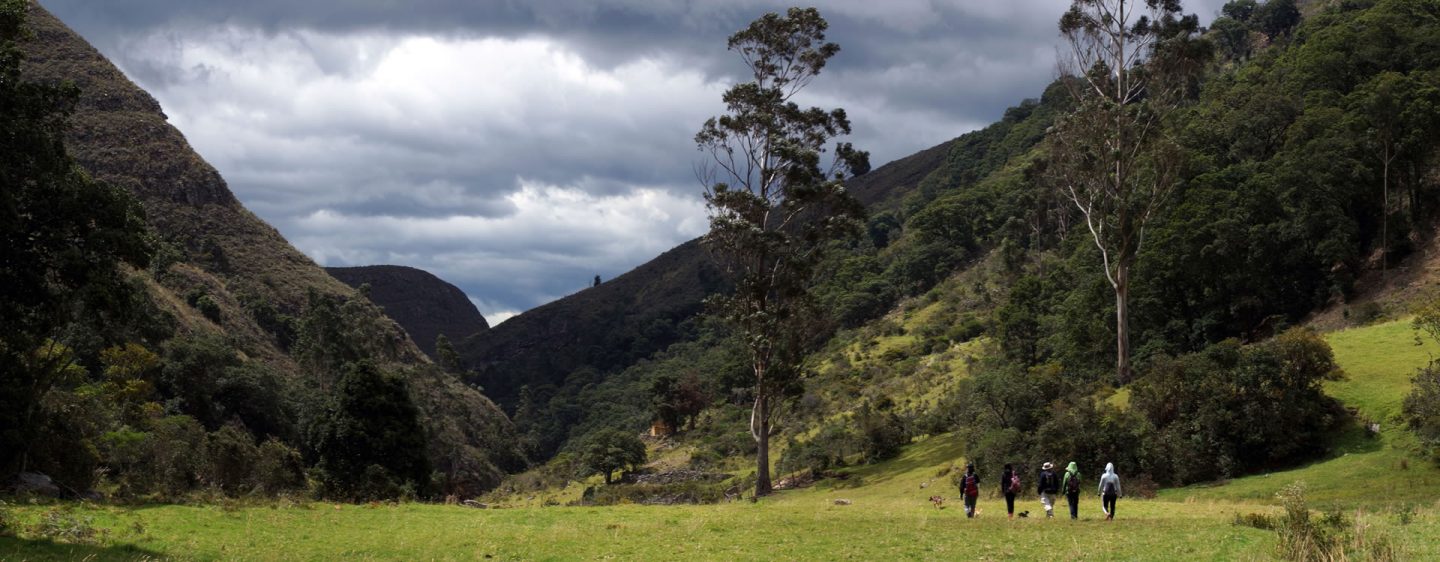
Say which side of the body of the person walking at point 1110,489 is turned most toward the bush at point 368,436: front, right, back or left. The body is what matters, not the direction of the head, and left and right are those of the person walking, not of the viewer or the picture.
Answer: left

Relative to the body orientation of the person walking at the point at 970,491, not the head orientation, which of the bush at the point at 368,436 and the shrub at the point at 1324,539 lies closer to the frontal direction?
the bush

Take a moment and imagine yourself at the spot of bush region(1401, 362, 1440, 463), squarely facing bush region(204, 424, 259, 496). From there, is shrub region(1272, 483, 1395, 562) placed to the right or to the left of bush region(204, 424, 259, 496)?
left

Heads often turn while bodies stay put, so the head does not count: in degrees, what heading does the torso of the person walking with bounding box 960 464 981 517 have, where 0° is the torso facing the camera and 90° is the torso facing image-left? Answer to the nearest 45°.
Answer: approximately 180°

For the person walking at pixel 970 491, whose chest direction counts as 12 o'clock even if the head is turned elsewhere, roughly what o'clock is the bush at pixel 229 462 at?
The bush is roughly at 9 o'clock from the person walking.

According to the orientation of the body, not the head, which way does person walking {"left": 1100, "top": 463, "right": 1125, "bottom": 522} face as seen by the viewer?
away from the camera

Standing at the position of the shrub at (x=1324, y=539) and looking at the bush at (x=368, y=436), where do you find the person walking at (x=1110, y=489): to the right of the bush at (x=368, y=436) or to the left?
right

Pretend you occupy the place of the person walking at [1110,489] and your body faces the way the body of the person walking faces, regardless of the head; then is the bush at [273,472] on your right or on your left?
on your left

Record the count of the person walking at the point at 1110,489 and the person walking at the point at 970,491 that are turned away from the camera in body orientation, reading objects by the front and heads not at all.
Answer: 2

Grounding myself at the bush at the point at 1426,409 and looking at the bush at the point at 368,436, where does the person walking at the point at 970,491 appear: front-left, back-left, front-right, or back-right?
front-left

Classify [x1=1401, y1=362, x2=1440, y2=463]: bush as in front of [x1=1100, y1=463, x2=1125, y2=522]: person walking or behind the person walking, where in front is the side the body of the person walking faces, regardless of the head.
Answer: in front

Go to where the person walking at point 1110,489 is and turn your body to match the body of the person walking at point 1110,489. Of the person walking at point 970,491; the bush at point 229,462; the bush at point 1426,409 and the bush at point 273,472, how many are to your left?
3

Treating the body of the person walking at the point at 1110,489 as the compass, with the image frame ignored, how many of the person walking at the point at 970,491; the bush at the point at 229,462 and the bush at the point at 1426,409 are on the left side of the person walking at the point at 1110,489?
2

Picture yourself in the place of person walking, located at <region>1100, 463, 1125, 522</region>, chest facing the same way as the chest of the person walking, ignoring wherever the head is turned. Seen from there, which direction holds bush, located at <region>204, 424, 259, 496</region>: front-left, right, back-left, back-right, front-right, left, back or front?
left
